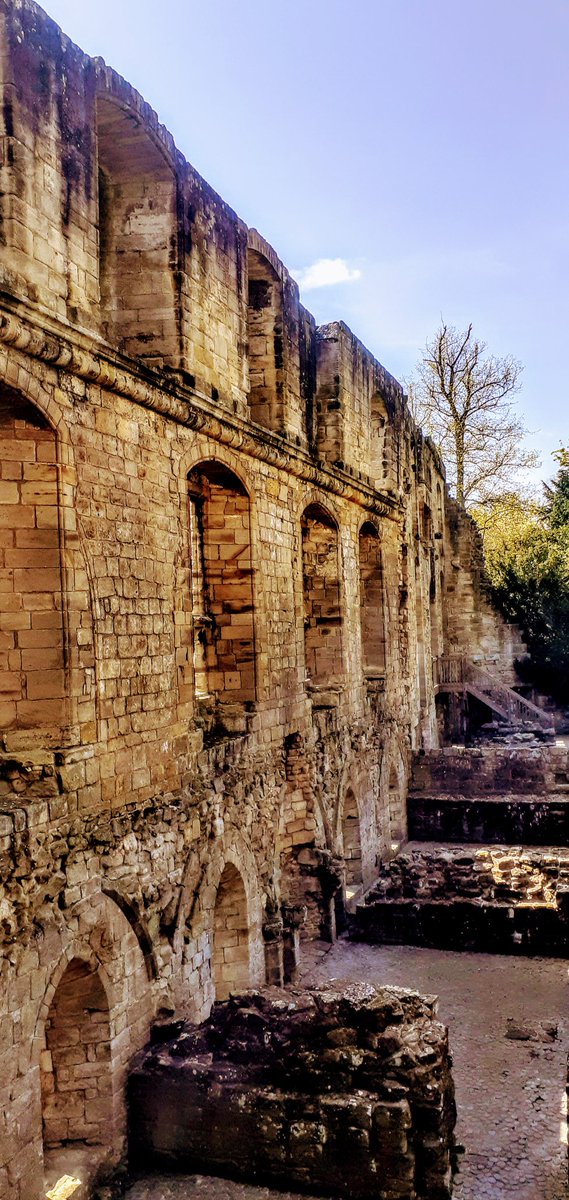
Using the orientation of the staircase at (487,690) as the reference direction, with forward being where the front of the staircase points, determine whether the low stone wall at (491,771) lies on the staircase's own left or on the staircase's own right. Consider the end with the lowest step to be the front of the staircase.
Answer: on the staircase's own right

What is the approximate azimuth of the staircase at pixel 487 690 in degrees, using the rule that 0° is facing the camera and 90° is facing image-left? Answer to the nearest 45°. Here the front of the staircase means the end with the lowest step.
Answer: approximately 270°

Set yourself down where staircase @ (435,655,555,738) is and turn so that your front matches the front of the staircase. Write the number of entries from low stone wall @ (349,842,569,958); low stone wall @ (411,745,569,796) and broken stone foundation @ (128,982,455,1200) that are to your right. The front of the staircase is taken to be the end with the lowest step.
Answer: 3

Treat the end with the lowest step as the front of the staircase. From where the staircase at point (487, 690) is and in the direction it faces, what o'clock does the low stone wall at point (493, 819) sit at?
The low stone wall is roughly at 3 o'clock from the staircase.

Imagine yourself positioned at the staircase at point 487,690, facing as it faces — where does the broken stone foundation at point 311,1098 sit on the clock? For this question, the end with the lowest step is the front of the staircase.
The broken stone foundation is roughly at 3 o'clock from the staircase.

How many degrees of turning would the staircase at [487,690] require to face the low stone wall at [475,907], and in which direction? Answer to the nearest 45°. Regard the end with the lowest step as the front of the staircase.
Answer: approximately 90° to its right

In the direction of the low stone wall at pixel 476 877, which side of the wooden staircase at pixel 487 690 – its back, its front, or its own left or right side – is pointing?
right
